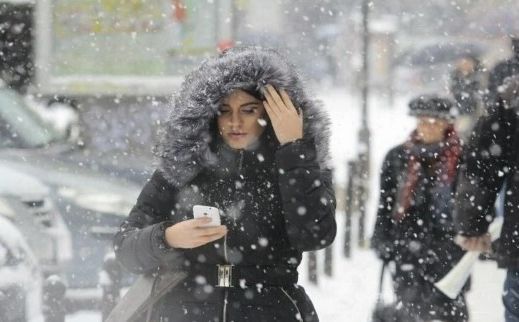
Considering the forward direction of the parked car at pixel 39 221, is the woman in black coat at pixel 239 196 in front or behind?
in front

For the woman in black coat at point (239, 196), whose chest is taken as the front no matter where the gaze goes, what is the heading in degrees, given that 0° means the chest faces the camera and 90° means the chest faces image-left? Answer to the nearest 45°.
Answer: approximately 0°

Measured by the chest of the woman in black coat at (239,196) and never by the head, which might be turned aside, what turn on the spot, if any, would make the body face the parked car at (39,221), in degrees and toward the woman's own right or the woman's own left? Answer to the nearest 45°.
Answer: approximately 135° to the woman's own right

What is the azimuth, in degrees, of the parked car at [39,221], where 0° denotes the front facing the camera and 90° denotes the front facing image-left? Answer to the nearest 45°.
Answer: approximately 315°

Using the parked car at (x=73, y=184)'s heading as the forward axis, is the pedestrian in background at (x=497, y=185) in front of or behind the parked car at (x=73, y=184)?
in front
